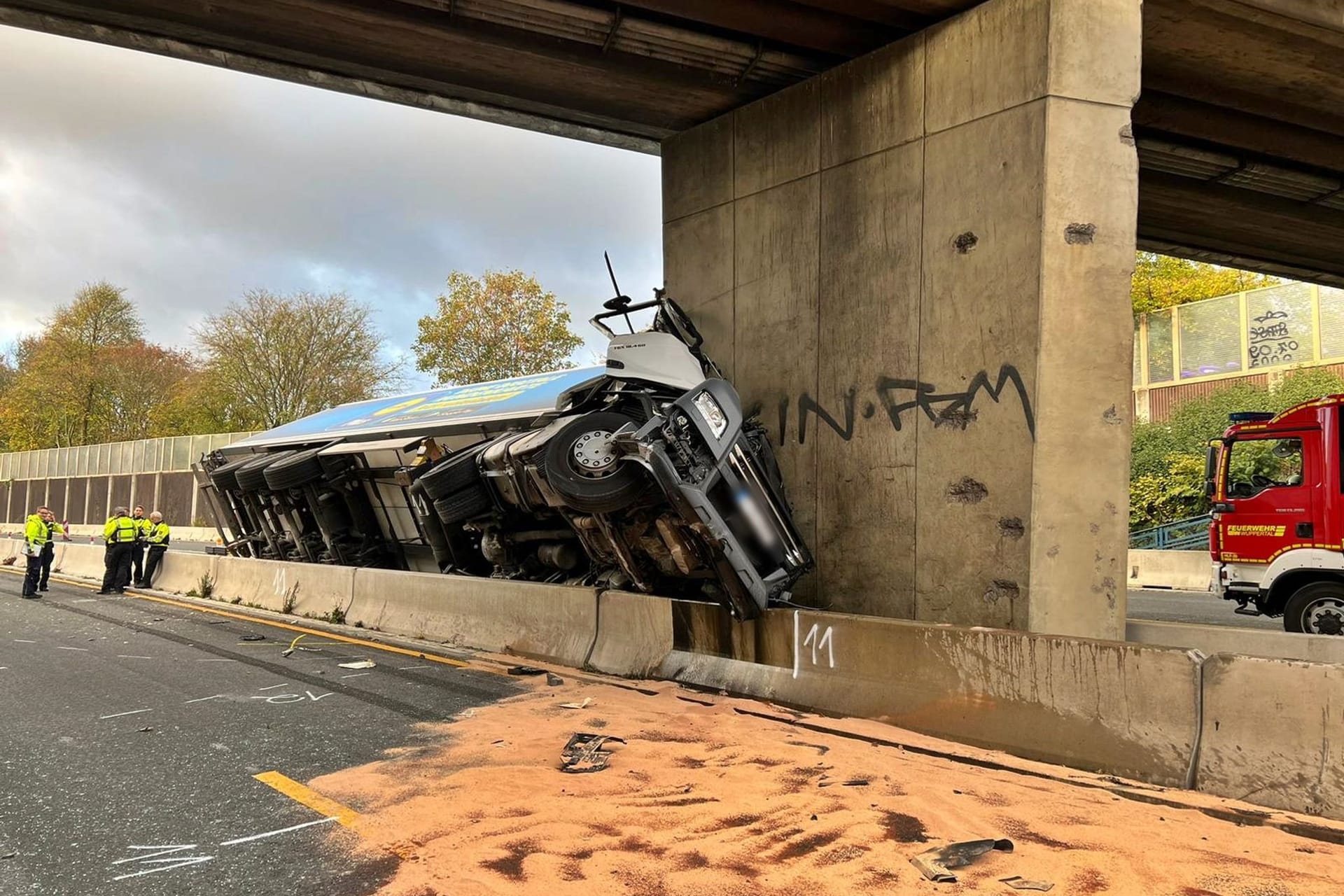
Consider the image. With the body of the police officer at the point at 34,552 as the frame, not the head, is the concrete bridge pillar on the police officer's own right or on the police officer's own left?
on the police officer's own right

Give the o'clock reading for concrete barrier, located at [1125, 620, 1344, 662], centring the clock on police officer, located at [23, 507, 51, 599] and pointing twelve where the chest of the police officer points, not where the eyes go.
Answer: The concrete barrier is roughly at 2 o'clock from the police officer.

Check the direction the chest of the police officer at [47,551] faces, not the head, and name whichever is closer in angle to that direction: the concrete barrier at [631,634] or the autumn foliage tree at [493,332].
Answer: the concrete barrier

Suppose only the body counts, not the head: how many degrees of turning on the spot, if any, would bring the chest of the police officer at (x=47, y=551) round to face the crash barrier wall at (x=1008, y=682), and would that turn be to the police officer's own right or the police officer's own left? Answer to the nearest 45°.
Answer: approximately 45° to the police officer's own left

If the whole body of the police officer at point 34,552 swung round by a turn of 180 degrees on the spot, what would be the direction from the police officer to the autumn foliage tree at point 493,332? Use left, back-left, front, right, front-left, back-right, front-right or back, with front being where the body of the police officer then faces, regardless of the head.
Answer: back-right

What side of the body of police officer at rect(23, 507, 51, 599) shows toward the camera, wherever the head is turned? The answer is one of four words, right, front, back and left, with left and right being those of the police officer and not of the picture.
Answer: right
